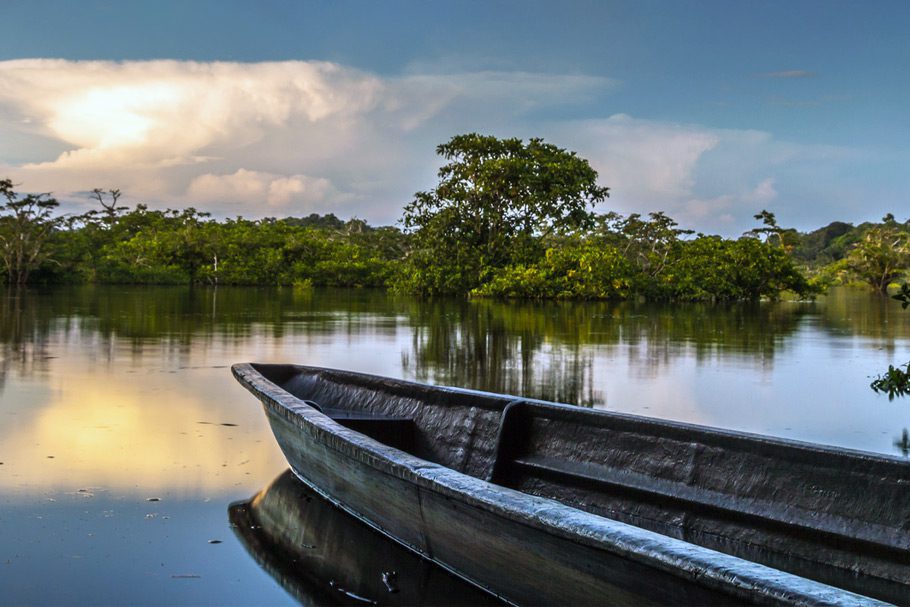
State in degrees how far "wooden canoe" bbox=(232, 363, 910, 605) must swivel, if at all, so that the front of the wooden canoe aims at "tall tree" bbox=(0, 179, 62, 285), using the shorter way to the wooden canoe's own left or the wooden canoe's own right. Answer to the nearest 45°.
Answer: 0° — it already faces it

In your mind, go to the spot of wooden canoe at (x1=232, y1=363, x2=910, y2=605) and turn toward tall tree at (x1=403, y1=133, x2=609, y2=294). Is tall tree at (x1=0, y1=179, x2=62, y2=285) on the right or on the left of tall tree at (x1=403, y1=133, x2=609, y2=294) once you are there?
left

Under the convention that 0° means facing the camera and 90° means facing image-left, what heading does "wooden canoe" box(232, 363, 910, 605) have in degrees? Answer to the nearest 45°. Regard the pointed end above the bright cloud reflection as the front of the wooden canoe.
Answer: approximately 135°

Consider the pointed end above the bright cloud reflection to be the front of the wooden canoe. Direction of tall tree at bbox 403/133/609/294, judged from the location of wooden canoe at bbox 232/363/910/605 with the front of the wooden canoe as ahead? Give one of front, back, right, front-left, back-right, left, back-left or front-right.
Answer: front-right
